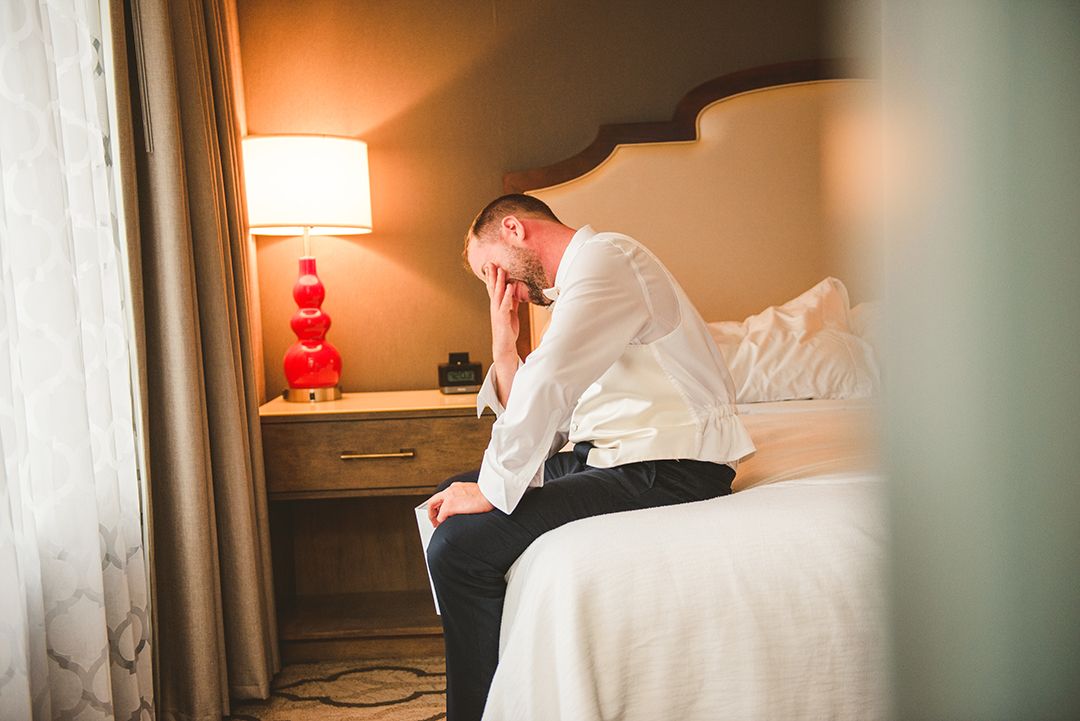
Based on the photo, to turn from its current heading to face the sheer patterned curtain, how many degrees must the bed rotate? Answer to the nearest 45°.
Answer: approximately 90° to its right

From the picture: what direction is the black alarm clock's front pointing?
toward the camera

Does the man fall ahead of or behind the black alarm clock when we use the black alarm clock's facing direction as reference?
ahead

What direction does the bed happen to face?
toward the camera

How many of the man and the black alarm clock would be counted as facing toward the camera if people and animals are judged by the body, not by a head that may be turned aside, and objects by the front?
1

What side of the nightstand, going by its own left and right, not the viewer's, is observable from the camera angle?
front

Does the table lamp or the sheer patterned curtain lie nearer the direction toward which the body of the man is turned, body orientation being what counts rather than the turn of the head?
the sheer patterned curtain

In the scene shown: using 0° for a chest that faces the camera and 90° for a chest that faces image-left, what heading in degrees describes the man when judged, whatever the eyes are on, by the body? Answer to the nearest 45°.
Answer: approximately 90°

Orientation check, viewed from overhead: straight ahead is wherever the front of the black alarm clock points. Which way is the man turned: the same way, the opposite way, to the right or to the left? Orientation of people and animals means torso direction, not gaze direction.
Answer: to the right

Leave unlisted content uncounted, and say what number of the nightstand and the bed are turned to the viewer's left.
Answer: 0

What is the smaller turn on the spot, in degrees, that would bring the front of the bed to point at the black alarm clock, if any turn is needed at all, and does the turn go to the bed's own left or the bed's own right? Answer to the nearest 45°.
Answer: approximately 135° to the bed's own right

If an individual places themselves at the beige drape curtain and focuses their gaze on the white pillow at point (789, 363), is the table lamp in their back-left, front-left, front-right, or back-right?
front-left

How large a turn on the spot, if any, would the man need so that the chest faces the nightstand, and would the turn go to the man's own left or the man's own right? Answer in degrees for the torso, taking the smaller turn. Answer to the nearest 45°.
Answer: approximately 45° to the man's own right

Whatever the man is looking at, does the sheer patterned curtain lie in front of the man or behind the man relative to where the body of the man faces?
in front

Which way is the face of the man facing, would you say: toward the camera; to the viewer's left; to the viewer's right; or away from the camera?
to the viewer's left

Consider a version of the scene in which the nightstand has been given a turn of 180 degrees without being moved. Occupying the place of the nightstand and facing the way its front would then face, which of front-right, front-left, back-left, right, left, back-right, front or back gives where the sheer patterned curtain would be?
back-left

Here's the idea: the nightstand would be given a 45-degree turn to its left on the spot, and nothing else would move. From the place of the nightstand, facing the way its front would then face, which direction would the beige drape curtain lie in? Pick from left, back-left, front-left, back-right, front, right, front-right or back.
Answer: right

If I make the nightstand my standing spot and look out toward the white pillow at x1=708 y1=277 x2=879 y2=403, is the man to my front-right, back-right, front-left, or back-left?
front-right
